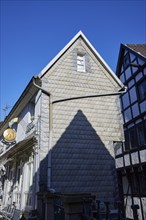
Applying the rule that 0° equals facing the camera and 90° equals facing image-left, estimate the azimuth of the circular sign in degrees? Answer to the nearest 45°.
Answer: approximately 0°

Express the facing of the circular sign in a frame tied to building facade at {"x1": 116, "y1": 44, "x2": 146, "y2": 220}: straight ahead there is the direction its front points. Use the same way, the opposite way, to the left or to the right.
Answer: to the left

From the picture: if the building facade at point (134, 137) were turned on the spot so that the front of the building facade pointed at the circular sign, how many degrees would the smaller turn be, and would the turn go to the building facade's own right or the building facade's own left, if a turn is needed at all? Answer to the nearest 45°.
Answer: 0° — it already faces it

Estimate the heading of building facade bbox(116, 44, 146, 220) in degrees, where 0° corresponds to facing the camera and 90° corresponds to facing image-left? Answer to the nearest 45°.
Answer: approximately 45°
